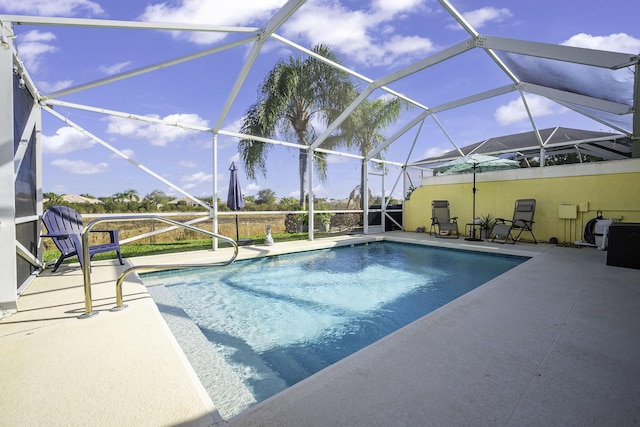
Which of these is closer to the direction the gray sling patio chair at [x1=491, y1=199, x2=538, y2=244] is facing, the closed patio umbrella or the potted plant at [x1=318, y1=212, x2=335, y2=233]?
the closed patio umbrella

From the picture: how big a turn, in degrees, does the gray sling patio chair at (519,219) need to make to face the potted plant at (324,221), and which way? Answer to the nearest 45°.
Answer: approximately 45° to its right

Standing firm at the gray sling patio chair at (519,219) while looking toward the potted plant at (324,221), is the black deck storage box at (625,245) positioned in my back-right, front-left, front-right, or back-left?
back-left

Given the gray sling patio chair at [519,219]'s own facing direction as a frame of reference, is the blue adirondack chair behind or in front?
in front

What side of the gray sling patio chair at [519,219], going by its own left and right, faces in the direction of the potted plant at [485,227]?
right

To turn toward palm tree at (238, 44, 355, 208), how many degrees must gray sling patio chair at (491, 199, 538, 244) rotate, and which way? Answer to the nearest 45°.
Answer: approximately 45° to its right

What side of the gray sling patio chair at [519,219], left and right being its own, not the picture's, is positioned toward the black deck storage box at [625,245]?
left

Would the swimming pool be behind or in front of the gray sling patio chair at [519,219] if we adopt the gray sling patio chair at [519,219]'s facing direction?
in front
